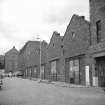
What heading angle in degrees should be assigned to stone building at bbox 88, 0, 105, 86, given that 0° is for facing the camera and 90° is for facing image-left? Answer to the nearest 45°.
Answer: approximately 45°

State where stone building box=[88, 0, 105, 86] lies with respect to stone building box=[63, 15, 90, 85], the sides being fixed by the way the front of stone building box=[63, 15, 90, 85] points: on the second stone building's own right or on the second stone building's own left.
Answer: on the second stone building's own left

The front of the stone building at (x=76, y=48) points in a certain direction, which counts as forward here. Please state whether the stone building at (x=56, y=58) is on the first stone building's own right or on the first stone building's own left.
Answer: on the first stone building's own right

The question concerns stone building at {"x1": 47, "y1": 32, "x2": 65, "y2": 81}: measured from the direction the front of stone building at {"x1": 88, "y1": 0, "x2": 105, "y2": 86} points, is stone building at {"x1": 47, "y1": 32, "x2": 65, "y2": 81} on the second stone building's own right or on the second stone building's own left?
on the second stone building's own right

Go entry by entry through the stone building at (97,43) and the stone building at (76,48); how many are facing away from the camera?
0

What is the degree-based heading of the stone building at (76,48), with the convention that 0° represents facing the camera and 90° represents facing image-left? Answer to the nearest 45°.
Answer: approximately 45°
